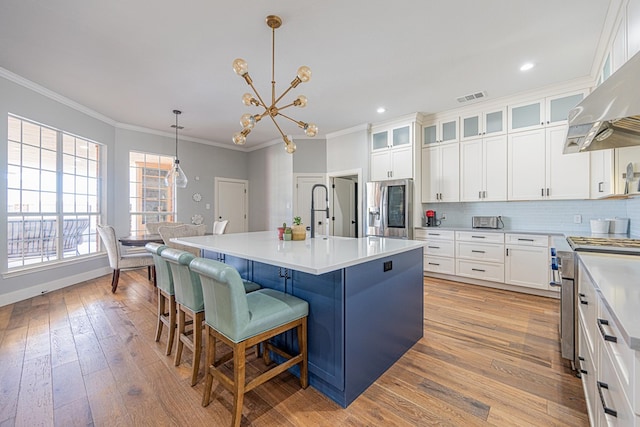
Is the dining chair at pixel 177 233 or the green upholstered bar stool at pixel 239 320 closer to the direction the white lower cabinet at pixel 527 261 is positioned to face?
the green upholstered bar stool

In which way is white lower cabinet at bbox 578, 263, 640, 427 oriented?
to the viewer's left

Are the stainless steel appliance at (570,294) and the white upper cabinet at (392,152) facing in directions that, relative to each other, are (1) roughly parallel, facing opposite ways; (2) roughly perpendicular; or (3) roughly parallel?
roughly perpendicular

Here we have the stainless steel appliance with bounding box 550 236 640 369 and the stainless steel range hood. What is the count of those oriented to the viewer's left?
2

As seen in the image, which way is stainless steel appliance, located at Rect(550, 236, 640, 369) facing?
to the viewer's left

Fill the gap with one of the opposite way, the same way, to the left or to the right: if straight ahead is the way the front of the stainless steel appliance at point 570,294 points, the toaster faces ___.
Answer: to the left

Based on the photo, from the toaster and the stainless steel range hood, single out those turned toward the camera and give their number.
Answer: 1

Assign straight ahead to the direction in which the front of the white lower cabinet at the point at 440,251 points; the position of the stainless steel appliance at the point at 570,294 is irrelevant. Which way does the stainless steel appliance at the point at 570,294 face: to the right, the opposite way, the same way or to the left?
to the right

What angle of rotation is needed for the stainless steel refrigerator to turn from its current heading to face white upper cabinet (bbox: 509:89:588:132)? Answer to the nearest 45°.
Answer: approximately 135° to its left

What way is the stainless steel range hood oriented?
to the viewer's left

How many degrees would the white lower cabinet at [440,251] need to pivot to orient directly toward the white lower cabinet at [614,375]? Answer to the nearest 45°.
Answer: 0° — it already faces it
